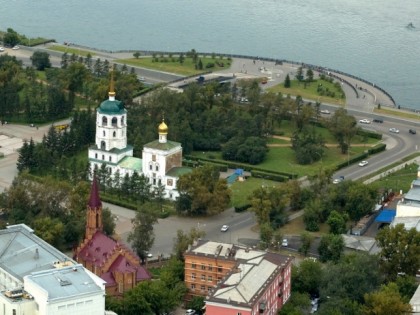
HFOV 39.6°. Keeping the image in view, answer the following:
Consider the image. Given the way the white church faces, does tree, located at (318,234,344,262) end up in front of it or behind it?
behind

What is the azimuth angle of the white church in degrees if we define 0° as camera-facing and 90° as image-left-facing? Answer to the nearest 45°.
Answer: approximately 135°

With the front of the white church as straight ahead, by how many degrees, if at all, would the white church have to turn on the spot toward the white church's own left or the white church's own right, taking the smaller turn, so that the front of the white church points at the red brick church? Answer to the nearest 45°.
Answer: approximately 135° to the white church's own left

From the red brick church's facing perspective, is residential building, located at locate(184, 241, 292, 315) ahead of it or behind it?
behind

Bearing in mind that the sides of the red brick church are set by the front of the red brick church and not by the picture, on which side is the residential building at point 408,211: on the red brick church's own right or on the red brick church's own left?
on the red brick church's own right

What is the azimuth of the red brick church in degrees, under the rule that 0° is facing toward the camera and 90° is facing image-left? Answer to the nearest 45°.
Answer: approximately 135°

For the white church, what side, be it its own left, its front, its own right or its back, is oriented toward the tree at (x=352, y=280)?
back
